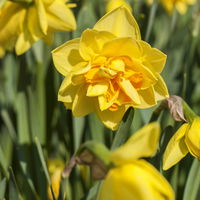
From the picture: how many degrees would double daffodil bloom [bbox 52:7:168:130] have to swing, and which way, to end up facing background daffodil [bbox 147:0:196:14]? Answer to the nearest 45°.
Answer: approximately 180°

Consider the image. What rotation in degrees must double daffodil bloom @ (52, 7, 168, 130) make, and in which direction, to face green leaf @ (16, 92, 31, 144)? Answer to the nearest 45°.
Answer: approximately 135° to its right

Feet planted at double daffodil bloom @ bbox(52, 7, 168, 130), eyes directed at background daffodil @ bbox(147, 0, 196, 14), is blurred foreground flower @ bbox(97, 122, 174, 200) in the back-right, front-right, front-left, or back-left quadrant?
back-right

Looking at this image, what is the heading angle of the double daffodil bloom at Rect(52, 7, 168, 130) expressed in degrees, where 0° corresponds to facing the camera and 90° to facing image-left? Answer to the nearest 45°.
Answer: approximately 0°
